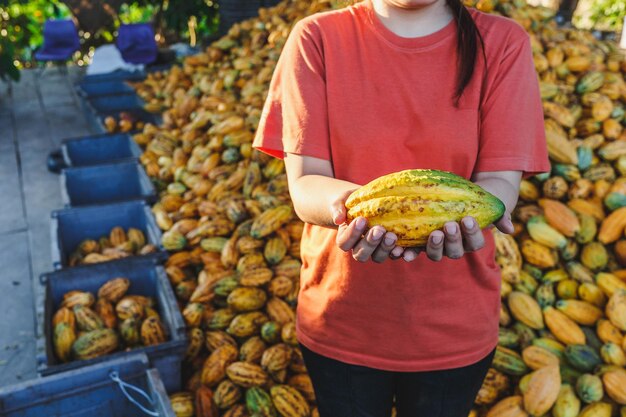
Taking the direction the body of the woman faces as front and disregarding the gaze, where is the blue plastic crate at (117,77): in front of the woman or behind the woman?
behind

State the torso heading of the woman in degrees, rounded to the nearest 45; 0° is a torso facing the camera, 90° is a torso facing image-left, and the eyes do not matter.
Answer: approximately 0°

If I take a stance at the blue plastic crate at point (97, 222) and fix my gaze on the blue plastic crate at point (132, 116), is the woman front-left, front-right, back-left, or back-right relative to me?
back-right

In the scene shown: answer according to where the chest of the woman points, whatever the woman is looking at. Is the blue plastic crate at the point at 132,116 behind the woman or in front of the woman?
behind

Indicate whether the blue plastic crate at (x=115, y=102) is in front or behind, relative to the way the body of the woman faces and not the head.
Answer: behind

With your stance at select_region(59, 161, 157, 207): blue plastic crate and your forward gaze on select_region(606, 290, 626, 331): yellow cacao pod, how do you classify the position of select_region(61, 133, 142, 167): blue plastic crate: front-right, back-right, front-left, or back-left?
back-left

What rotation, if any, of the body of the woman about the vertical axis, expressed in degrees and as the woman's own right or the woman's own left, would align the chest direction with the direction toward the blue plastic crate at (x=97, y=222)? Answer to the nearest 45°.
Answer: approximately 135° to the woman's own right

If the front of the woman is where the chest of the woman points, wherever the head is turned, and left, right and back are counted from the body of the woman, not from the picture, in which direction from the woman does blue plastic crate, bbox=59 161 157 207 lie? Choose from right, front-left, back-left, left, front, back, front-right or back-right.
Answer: back-right

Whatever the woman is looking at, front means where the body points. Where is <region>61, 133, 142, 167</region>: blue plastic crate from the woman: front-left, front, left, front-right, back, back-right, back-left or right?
back-right

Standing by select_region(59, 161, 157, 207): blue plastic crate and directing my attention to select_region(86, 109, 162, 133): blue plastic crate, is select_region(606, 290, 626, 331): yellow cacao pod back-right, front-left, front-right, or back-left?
back-right
